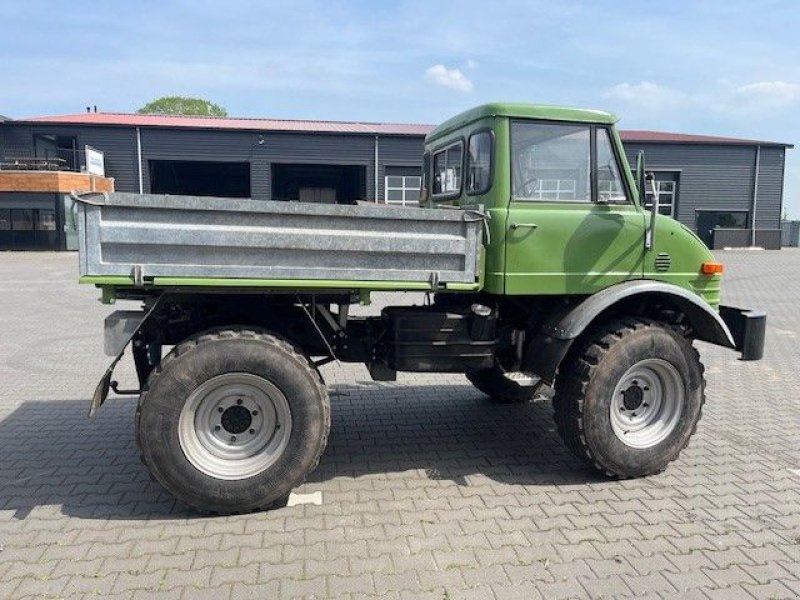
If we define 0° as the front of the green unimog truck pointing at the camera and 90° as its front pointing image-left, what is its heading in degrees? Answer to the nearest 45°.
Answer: approximately 270°

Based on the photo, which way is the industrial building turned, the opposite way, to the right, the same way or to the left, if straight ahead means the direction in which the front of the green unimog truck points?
to the right

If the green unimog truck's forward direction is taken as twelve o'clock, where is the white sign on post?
The white sign on post is roughly at 8 o'clock from the green unimog truck.

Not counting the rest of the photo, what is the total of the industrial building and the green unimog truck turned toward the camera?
1

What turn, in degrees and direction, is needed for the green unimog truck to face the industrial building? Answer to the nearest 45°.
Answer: approximately 90° to its left

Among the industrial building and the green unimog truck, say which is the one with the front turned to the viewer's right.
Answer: the green unimog truck

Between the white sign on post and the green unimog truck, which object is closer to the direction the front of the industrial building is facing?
the green unimog truck

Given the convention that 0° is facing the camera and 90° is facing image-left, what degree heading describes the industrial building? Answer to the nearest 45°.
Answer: approximately 0°
